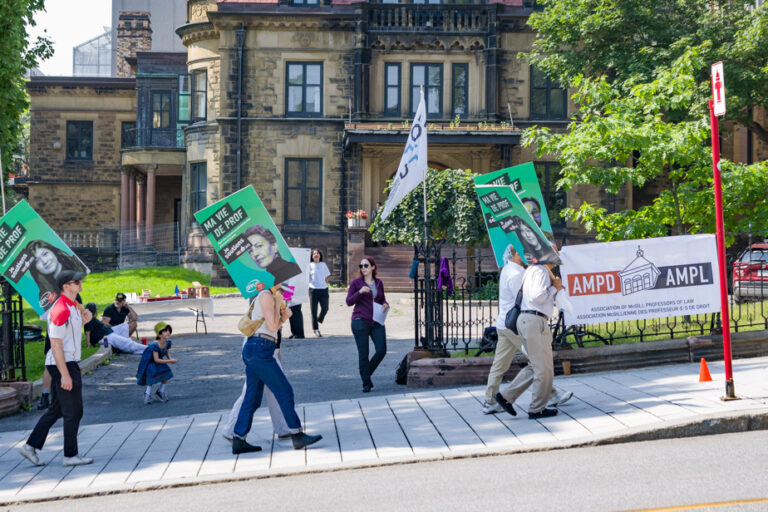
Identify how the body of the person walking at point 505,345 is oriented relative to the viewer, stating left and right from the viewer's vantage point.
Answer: facing to the right of the viewer

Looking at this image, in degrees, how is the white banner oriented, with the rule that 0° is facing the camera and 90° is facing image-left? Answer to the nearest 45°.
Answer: approximately 0°

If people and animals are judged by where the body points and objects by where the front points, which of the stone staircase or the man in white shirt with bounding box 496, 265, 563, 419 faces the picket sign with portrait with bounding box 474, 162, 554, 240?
the stone staircase

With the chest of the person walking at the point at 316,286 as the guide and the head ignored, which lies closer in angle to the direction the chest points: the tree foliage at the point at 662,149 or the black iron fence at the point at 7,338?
the black iron fence
